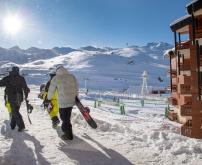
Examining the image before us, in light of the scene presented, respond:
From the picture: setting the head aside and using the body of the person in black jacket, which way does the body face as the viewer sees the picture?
away from the camera

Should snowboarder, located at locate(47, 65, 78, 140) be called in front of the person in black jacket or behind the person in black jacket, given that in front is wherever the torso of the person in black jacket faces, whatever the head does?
behind
